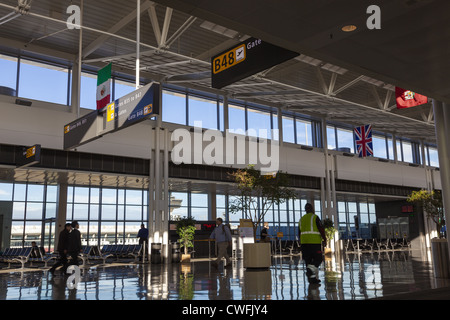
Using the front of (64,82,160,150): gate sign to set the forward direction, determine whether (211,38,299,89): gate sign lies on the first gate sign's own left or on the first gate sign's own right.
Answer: on the first gate sign's own left

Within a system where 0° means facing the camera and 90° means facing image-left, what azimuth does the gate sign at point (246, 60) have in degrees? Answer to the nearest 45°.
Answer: approximately 45°

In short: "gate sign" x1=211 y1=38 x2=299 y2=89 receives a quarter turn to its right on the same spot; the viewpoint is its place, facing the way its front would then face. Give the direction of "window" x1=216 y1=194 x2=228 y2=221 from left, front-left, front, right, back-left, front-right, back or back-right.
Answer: front-right

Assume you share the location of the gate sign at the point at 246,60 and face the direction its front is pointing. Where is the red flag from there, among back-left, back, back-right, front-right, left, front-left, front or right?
back

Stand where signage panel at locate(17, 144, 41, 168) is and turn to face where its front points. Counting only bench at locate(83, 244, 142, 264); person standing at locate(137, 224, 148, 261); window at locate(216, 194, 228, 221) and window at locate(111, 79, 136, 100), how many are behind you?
4

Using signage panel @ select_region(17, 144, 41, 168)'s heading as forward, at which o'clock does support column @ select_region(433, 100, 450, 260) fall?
The support column is roughly at 9 o'clock from the signage panel.

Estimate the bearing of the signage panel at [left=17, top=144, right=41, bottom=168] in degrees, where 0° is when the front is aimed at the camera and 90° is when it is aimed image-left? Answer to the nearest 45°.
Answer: approximately 45°

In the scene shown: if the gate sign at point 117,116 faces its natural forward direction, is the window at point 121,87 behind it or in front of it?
behind

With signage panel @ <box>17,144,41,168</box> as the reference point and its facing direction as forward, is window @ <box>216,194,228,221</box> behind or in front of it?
behind
